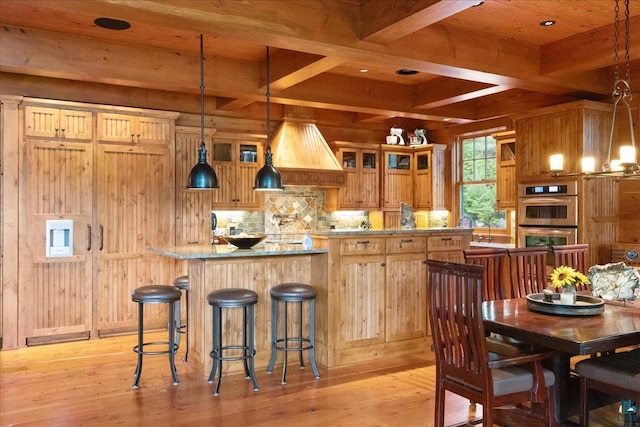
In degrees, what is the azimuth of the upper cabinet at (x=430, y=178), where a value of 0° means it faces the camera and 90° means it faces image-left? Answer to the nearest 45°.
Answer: approximately 45°

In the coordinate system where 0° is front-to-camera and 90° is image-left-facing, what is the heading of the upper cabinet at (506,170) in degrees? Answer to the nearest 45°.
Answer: approximately 45°

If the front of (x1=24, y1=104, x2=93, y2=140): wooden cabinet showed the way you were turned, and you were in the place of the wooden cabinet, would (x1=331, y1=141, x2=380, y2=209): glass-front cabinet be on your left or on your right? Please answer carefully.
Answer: on your left

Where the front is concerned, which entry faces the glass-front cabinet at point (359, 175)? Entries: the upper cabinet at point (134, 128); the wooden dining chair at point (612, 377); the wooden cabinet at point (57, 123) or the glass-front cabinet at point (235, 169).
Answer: the wooden dining chair

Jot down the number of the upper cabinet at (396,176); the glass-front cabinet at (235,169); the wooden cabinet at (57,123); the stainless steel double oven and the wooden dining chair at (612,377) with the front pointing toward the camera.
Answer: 4

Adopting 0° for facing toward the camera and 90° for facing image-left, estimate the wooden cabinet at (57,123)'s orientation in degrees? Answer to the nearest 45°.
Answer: approximately 0°

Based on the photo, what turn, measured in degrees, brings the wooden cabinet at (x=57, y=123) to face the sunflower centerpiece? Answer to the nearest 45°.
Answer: approximately 45° to its left
